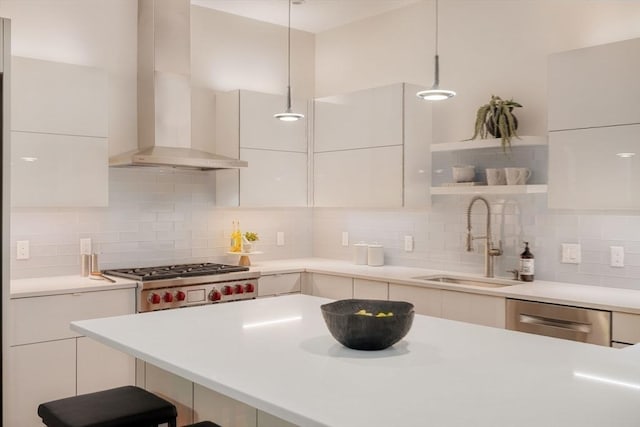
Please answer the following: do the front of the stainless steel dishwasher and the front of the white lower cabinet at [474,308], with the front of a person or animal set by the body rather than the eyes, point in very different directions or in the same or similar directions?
same or similar directions

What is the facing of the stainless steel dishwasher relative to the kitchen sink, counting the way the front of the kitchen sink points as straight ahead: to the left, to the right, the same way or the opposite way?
the same way

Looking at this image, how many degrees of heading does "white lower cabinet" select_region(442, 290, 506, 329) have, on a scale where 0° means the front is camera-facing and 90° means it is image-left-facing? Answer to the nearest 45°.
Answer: approximately 45°

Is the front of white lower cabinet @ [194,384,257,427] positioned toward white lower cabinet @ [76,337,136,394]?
no

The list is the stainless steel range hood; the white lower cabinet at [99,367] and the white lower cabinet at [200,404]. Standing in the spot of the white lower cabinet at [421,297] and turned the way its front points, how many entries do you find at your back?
0

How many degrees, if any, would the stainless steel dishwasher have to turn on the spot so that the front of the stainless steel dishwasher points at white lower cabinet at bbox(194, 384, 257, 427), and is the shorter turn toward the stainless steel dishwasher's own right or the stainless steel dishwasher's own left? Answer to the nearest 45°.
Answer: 0° — it already faces it

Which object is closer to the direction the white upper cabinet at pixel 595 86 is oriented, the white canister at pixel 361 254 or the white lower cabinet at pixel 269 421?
the white lower cabinet

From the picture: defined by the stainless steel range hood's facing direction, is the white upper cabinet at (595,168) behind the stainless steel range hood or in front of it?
in front

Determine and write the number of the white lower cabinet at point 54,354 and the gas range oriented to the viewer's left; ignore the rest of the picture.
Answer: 0

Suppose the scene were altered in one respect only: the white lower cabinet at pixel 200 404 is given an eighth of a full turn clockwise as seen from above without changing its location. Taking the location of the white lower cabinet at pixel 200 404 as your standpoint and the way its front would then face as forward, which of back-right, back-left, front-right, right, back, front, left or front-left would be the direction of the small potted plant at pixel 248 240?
right

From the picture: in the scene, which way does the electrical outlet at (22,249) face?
toward the camera

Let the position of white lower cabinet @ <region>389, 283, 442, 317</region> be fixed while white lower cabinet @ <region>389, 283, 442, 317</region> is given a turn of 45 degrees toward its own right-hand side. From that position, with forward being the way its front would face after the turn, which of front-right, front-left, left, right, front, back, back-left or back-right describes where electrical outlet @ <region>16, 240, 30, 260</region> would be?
front

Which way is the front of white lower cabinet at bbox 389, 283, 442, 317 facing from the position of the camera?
facing the viewer and to the left of the viewer
